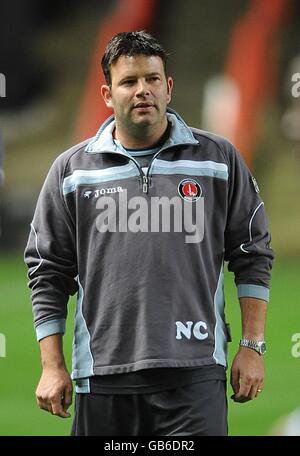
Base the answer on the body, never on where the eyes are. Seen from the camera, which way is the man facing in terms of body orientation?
toward the camera

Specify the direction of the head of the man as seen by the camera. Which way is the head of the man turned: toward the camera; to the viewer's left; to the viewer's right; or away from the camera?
toward the camera
